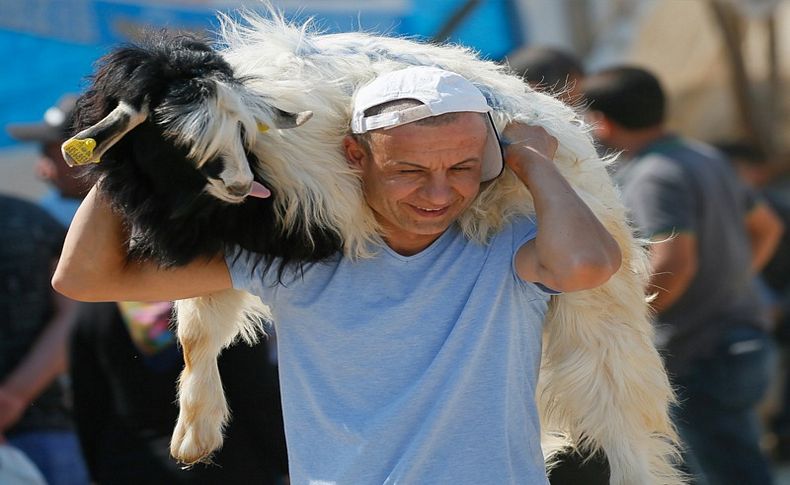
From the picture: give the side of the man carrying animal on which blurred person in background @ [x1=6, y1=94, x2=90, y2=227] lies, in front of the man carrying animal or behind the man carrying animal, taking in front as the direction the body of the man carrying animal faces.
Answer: behind

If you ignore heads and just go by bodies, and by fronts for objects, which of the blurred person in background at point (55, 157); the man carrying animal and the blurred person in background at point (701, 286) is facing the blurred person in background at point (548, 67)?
the blurred person in background at point (701, 286)

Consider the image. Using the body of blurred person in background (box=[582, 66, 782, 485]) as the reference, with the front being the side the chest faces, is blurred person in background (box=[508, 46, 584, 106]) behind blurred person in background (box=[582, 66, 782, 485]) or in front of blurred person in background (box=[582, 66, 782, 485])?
in front

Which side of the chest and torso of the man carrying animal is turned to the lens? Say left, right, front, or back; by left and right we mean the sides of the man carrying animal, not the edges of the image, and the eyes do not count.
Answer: front

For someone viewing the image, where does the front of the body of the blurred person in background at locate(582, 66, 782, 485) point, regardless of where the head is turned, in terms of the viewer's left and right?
facing away from the viewer and to the left of the viewer

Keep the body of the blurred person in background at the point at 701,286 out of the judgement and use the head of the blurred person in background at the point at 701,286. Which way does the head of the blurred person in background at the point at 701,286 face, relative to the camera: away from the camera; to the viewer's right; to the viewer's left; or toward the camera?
to the viewer's left

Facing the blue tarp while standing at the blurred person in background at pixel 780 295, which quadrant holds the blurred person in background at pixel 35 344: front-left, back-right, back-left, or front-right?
front-left

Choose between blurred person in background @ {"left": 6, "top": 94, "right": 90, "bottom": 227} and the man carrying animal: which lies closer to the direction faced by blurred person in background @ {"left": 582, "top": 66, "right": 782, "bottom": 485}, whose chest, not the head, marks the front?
the blurred person in background
